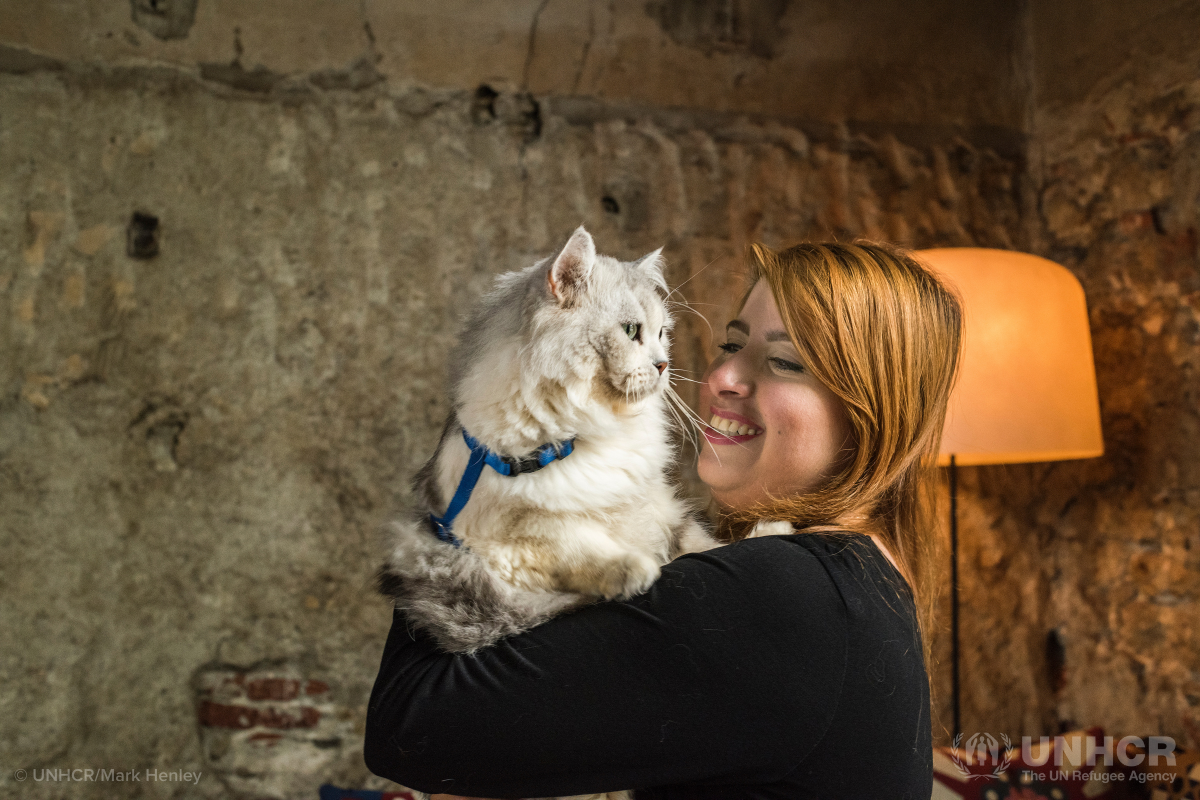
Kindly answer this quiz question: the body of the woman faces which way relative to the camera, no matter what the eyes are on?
to the viewer's left

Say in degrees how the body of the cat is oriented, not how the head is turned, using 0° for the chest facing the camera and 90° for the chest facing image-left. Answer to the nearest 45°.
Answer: approximately 315°
